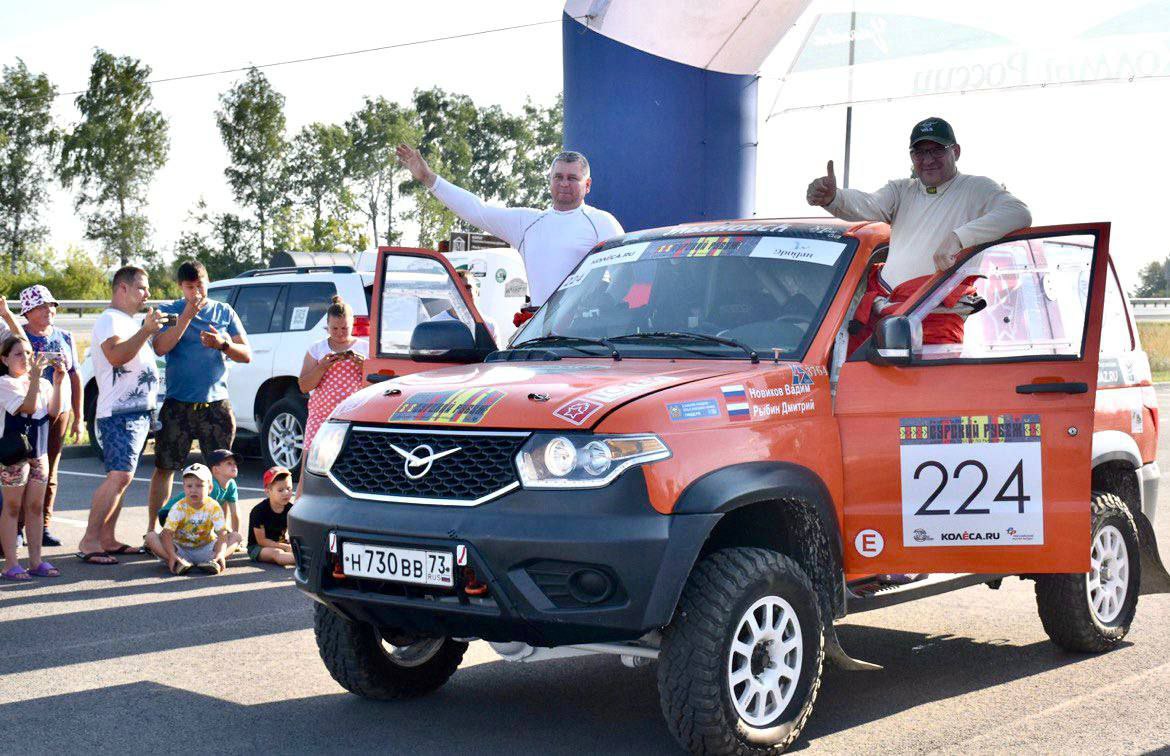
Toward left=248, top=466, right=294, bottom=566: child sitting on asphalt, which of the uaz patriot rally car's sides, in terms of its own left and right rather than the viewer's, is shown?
right

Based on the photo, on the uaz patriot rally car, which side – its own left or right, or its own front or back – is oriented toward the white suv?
right

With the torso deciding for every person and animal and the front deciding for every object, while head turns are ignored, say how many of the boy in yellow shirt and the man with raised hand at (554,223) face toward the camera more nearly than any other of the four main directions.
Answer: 2

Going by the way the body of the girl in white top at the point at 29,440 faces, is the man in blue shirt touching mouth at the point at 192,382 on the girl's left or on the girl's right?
on the girl's left

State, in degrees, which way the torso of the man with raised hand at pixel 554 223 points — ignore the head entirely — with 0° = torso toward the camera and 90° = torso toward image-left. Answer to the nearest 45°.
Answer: approximately 0°

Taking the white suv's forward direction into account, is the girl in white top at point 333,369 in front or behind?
behind

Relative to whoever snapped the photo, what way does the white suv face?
facing away from the viewer and to the left of the viewer

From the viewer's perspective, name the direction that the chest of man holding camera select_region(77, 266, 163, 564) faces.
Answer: to the viewer's right
